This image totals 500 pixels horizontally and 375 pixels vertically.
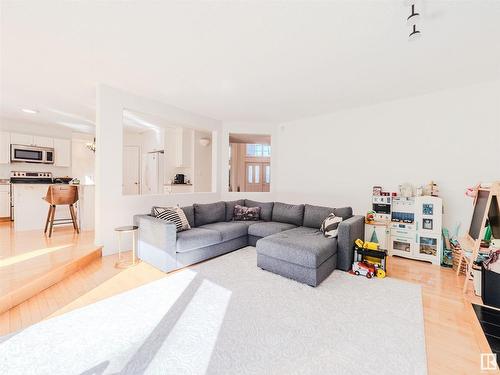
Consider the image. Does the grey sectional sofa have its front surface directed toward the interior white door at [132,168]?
no

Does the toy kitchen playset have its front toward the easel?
no

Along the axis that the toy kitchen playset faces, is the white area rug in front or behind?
in front

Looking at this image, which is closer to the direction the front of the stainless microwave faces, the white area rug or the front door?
the white area rug

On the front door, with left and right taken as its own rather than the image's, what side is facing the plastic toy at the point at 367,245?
front

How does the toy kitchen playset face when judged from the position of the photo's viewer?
facing the viewer and to the left of the viewer

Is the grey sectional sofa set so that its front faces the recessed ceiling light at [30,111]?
no

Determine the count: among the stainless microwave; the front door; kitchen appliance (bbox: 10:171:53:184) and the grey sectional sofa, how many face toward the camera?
4

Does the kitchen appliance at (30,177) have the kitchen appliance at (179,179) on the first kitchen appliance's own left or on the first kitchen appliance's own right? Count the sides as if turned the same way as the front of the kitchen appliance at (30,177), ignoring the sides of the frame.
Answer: on the first kitchen appliance's own left

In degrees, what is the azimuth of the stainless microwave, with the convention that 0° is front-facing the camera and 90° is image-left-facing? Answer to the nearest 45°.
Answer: approximately 0°

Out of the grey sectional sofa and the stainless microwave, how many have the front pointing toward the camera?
2

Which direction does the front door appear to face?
toward the camera

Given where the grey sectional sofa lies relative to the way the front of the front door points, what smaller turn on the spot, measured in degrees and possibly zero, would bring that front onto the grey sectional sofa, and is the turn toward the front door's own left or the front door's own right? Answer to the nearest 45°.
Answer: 0° — it already faces it

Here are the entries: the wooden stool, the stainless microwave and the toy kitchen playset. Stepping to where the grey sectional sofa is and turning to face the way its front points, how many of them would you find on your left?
1

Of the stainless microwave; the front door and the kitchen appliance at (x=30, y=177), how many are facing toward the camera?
3

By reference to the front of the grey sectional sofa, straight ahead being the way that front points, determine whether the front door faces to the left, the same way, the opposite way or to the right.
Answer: the same way

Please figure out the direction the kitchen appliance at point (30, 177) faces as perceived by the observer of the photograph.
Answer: facing the viewer

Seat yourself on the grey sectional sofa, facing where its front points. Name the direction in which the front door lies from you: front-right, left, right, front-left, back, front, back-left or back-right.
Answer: back

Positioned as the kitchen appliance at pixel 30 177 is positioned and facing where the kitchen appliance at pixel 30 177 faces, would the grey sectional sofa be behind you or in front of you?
in front
